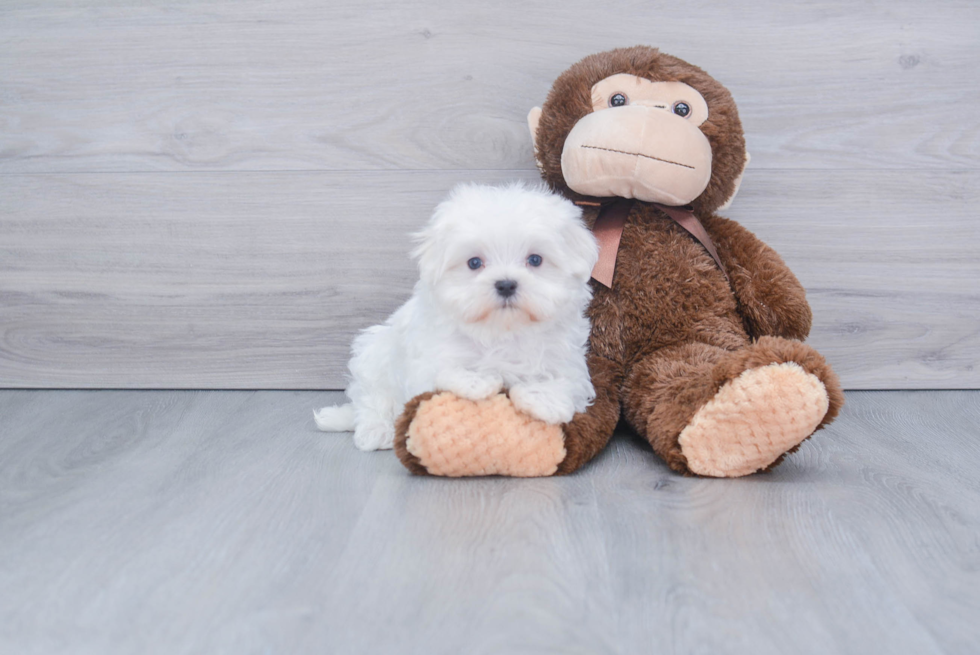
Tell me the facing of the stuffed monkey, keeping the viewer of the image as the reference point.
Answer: facing the viewer

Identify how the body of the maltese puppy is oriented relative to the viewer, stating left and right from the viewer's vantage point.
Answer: facing the viewer and to the right of the viewer
